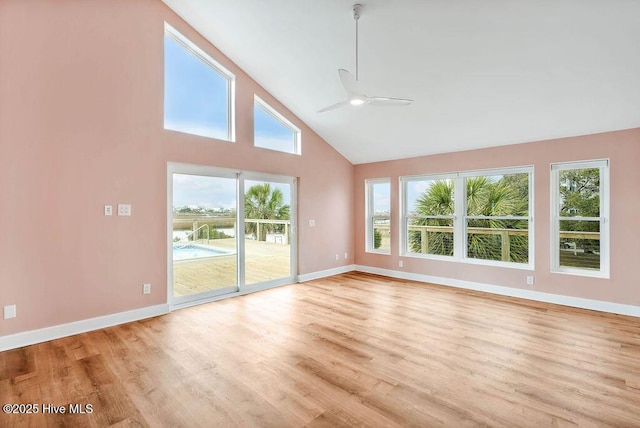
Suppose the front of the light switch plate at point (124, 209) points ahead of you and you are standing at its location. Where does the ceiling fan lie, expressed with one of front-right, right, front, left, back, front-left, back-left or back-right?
front-left

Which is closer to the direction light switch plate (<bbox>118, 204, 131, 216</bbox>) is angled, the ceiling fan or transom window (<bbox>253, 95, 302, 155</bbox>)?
the ceiling fan

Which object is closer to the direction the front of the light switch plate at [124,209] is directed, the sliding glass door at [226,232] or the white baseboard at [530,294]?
the white baseboard

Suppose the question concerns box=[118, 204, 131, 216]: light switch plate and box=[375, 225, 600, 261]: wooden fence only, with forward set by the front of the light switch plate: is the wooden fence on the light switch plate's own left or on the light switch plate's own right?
on the light switch plate's own left

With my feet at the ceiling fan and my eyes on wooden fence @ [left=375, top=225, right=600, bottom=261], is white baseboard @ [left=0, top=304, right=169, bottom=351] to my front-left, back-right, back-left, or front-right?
back-left

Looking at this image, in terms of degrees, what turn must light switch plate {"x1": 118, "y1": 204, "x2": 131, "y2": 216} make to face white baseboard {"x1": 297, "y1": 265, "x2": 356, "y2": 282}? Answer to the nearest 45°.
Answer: approximately 90° to its left

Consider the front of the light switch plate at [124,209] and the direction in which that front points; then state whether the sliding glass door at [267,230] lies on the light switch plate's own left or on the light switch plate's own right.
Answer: on the light switch plate's own left

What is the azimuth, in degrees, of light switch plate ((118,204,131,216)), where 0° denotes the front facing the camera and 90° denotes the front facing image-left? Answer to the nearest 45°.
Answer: approximately 0°

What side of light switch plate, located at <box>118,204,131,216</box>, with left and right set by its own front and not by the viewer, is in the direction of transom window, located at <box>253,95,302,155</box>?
left

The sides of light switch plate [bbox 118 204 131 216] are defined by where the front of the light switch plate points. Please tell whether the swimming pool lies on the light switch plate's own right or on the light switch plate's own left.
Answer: on the light switch plate's own left

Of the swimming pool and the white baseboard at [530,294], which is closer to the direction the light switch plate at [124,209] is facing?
the white baseboard

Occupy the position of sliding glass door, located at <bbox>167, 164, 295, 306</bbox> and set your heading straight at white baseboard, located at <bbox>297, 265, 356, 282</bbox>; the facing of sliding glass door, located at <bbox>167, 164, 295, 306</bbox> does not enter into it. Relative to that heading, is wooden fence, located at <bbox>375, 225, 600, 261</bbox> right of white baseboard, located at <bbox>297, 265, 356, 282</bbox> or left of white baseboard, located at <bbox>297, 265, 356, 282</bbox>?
right
